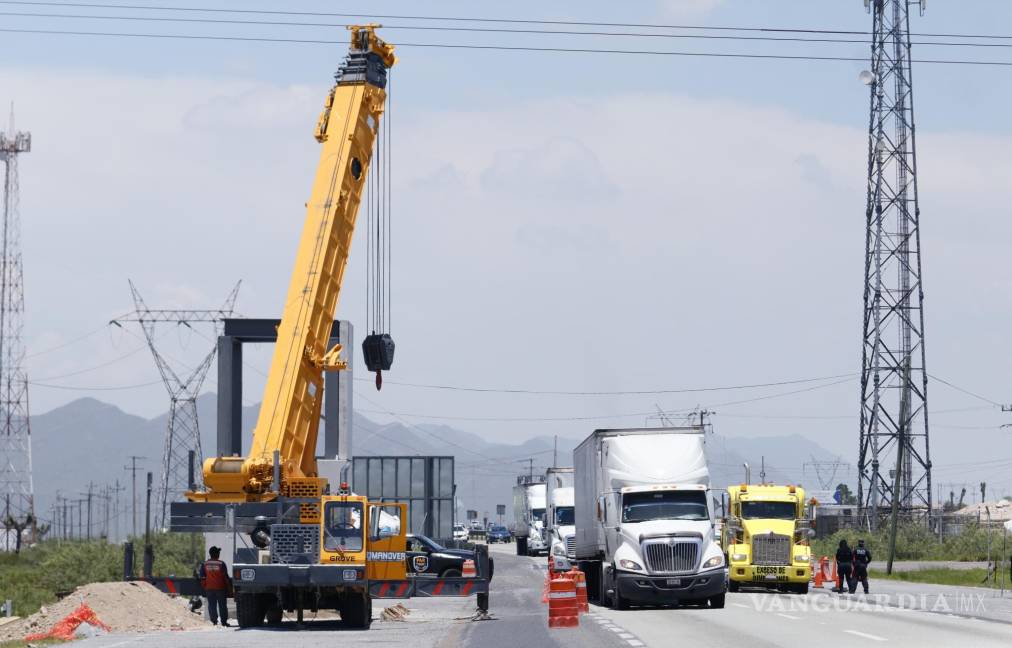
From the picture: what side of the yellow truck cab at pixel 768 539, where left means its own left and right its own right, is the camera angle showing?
front

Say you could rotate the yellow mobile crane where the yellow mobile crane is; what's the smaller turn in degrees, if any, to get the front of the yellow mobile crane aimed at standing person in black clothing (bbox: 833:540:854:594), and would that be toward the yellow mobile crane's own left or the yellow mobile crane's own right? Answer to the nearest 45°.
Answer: approximately 135° to the yellow mobile crane's own left

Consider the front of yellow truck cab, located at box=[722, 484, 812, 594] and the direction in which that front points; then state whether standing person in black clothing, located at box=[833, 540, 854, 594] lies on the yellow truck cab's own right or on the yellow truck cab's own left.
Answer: on the yellow truck cab's own left

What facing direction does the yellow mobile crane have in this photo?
toward the camera

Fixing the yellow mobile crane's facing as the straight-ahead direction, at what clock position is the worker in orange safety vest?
The worker in orange safety vest is roughly at 1 o'clock from the yellow mobile crane.

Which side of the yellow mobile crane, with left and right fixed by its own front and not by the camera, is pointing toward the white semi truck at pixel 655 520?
left

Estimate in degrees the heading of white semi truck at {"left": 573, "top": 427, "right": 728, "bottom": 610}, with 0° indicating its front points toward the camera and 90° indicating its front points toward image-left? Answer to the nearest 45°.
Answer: approximately 0°

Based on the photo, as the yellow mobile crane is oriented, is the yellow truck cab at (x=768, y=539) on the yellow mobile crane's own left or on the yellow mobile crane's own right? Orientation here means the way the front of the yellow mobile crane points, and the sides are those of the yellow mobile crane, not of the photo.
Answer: on the yellow mobile crane's own left
